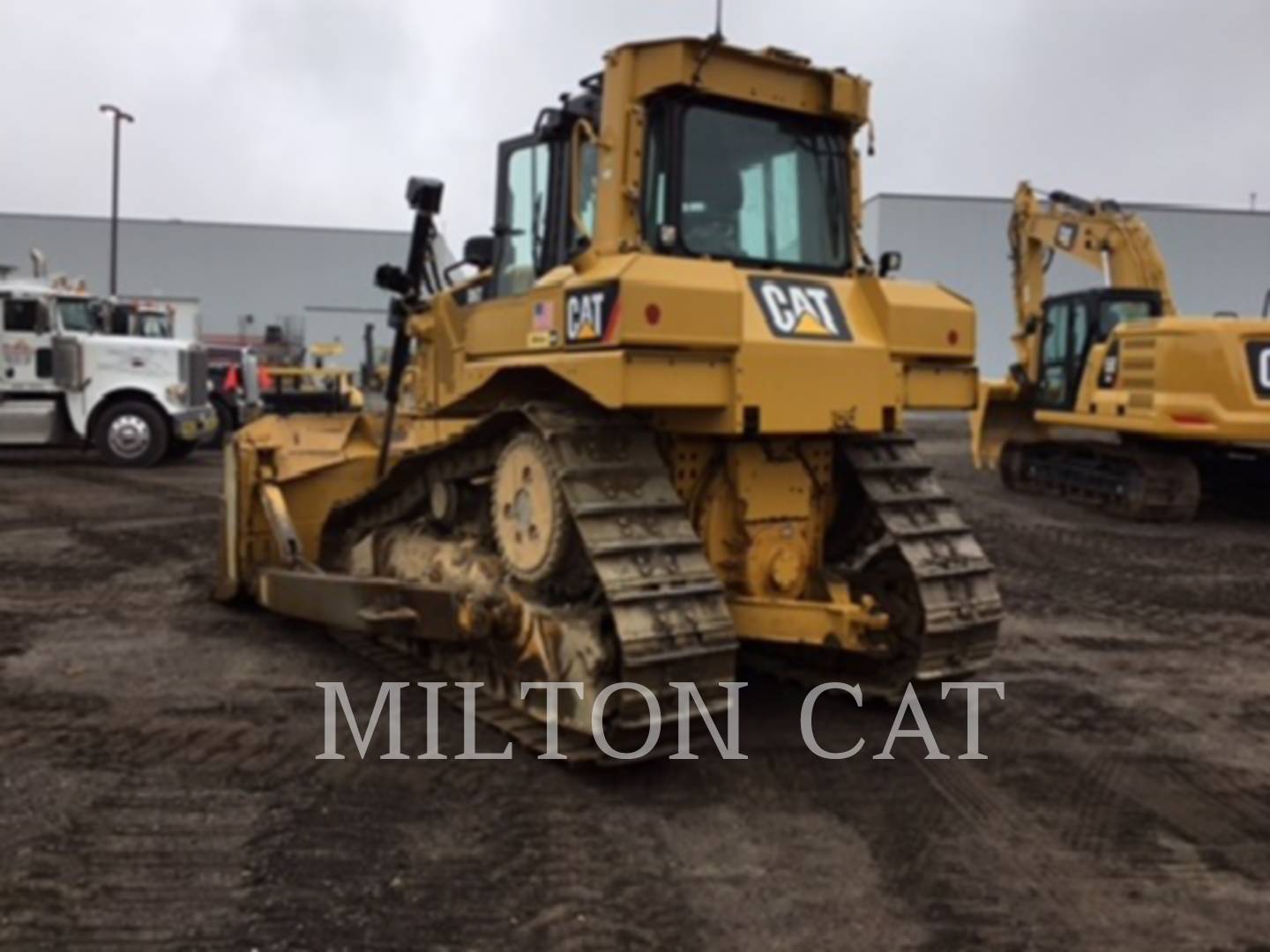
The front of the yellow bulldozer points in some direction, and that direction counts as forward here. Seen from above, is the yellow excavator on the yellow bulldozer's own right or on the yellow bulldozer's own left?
on the yellow bulldozer's own right

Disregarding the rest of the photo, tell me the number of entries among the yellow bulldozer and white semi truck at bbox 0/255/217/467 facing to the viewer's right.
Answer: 1

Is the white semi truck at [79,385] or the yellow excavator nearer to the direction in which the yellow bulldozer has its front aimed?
the white semi truck

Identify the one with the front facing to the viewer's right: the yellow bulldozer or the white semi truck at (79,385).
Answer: the white semi truck

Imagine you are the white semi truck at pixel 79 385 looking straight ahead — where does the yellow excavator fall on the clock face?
The yellow excavator is roughly at 1 o'clock from the white semi truck.

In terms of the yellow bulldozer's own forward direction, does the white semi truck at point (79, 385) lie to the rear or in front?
in front

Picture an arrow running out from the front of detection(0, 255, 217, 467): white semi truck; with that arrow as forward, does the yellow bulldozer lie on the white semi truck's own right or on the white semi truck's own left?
on the white semi truck's own right

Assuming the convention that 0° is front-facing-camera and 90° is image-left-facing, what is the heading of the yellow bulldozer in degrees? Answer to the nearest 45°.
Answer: approximately 135°

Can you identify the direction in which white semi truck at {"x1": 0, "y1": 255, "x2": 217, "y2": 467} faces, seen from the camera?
facing to the right of the viewer
